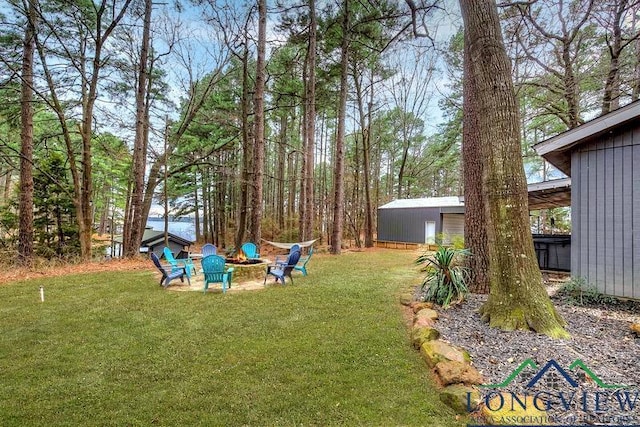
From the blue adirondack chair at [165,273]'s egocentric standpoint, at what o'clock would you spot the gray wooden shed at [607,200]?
The gray wooden shed is roughly at 1 o'clock from the blue adirondack chair.

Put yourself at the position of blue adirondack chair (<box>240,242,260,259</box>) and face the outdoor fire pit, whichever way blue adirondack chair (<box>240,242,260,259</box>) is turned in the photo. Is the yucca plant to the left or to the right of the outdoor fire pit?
left

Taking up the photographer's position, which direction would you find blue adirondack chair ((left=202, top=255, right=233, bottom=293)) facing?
facing away from the viewer and to the right of the viewer

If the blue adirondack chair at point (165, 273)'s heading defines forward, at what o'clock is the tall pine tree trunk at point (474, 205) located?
The tall pine tree trunk is roughly at 1 o'clock from the blue adirondack chair.

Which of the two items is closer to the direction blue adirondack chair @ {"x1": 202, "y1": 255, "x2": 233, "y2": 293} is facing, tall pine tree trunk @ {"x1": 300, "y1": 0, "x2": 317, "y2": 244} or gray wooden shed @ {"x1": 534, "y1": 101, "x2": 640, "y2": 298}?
the tall pine tree trunk

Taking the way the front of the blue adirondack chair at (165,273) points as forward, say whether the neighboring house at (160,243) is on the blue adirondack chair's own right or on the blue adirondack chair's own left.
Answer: on the blue adirondack chair's own left

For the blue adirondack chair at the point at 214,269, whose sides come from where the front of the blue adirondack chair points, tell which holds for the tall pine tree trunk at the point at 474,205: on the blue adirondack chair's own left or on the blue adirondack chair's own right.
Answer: on the blue adirondack chair's own right

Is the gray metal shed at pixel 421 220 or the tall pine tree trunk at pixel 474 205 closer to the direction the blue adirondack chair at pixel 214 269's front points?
the gray metal shed

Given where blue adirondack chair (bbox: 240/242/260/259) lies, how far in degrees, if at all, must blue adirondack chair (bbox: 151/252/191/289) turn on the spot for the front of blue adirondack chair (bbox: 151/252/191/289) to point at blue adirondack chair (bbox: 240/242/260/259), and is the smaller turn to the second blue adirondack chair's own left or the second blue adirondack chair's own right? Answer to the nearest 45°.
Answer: approximately 45° to the second blue adirondack chair's own left
